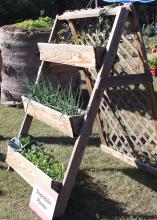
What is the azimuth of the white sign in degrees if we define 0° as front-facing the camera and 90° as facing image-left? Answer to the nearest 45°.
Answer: approximately 45°

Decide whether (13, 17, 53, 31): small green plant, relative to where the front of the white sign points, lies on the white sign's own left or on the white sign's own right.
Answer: on the white sign's own right

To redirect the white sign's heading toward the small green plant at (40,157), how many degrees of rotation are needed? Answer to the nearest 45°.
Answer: approximately 135° to its right
